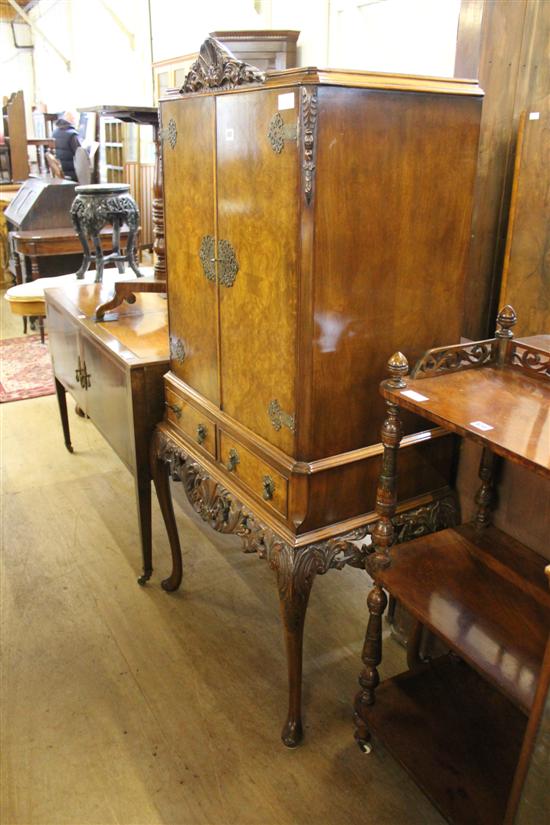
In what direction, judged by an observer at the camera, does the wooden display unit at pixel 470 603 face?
facing the viewer and to the left of the viewer

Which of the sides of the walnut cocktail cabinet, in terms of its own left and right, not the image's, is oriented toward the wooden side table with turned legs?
right

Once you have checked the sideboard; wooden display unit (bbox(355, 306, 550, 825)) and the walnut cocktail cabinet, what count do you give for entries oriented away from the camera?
0

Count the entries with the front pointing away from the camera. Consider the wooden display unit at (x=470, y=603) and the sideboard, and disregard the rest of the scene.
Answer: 0

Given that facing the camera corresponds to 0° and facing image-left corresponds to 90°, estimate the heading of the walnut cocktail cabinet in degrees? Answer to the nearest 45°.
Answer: approximately 45°

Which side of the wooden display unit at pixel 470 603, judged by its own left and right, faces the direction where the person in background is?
right

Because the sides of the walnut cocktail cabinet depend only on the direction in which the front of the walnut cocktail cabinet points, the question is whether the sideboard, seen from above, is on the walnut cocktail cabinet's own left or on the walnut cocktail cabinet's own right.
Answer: on the walnut cocktail cabinet's own right

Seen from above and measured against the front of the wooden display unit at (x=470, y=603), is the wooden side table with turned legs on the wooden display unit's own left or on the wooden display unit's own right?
on the wooden display unit's own right

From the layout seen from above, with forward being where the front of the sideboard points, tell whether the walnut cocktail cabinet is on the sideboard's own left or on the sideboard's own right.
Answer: on the sideboard's own left

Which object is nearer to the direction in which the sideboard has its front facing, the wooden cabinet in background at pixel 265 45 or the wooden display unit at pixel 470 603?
the wooden display unit

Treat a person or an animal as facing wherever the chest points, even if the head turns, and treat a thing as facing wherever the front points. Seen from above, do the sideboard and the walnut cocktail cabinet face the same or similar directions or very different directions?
same or similar directions

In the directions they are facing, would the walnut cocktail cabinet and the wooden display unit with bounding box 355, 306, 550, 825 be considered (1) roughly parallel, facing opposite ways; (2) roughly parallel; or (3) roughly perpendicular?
roughly parallel

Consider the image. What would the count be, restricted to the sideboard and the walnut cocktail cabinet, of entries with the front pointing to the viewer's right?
0
